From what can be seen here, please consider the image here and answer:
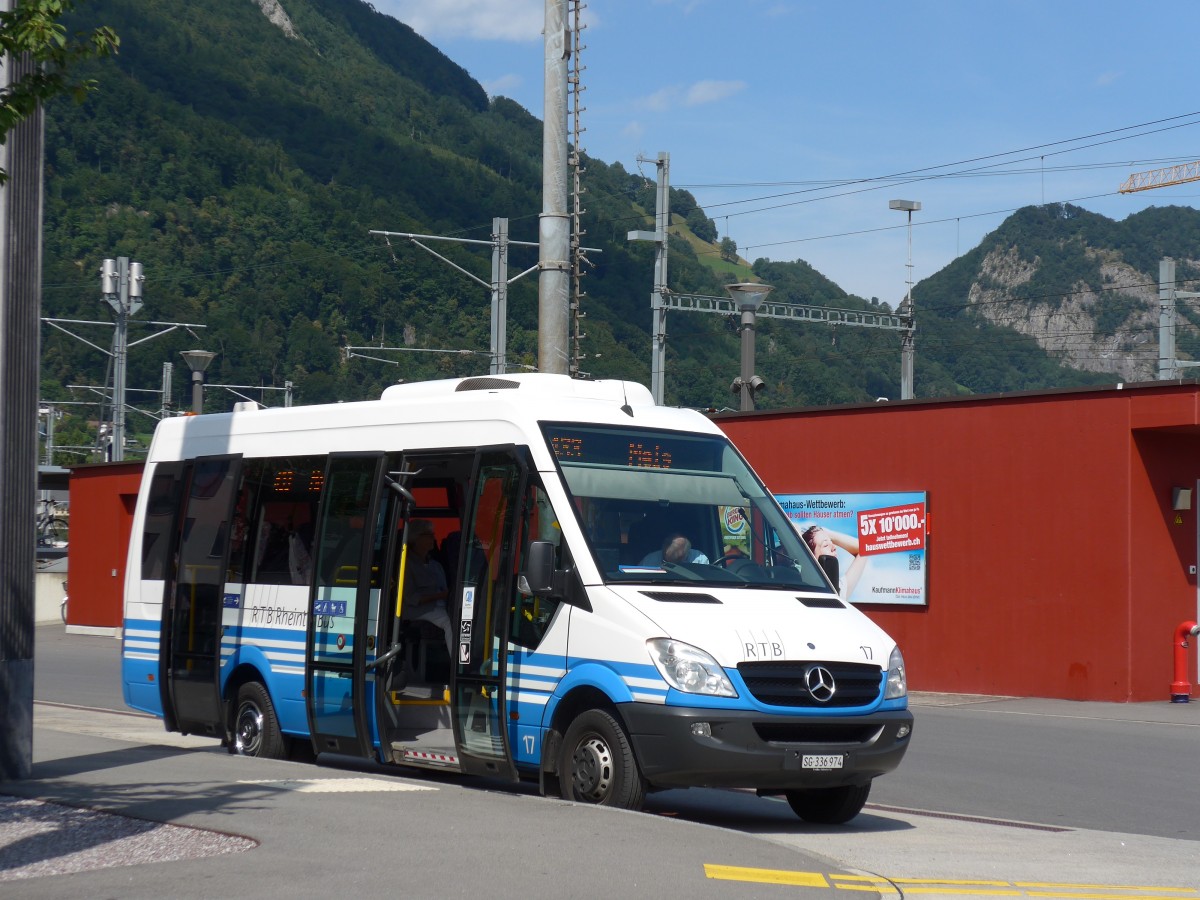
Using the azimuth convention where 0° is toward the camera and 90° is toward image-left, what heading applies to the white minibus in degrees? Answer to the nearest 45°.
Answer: approximately 315°

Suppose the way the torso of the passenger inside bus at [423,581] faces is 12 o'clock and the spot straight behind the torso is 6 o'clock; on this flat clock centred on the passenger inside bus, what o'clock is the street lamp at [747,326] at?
The street lamp is roughly at 8 o'clock from the passenger inside bus.

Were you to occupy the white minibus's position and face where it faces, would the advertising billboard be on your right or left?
on your left

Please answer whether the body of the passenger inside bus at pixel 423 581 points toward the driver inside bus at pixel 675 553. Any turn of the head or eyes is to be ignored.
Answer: yes

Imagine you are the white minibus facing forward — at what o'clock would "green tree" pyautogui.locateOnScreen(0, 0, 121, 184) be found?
The green tree is roughly at 3 o'clock from the white minibus.

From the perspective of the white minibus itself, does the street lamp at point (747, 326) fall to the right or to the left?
on its left
